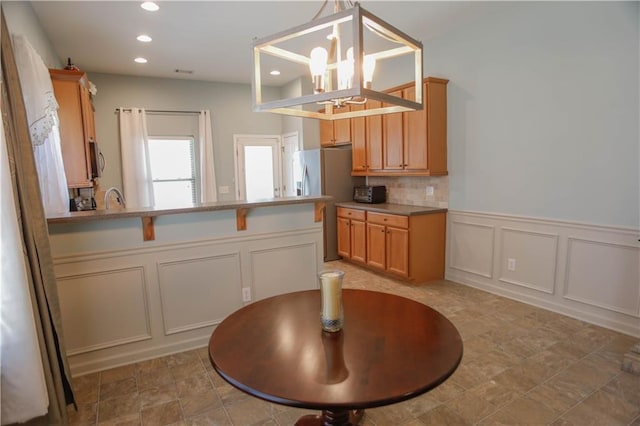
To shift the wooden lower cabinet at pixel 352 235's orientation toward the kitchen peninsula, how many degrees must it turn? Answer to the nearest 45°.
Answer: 0° — it already faces it

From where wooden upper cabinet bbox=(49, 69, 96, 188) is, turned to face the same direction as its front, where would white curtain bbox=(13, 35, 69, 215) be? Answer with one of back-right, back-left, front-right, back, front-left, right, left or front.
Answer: right

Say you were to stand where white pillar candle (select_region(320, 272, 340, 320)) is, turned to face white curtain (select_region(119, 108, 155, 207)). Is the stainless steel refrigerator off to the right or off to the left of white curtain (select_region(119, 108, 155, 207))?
right

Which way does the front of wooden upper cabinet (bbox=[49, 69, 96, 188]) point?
to the viewer's right

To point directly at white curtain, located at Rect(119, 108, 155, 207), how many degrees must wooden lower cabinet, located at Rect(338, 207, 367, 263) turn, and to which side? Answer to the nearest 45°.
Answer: approximately 45° to its right

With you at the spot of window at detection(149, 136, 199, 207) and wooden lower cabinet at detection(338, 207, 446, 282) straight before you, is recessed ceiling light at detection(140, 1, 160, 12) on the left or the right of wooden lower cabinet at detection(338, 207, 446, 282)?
right

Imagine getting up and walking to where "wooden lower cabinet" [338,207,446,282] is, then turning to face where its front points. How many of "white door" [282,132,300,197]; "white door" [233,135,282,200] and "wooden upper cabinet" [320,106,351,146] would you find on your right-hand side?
3

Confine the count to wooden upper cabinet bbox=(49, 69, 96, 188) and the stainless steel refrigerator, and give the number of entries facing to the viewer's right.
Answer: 1

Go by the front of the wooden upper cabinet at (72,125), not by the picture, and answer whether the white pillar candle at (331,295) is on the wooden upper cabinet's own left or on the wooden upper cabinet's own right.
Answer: on the wooden upper cabinet's own right

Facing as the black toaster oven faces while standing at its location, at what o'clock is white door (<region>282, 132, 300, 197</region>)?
The white door is roughly at 3 o'clock from the black toaster oven.

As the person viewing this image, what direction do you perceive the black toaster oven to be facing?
facing the viewer and to the left of the viewer

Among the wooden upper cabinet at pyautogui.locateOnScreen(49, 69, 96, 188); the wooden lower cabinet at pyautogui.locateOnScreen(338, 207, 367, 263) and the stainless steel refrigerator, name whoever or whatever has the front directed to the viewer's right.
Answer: the wooden upper cabinet

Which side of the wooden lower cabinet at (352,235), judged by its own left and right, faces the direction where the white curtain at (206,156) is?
right

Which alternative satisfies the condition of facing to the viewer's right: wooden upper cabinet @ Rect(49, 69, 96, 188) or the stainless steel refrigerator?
the wooden upper cabinet

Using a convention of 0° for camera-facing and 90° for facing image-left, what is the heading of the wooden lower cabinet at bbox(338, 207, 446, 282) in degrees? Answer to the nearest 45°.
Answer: approximately 45°
